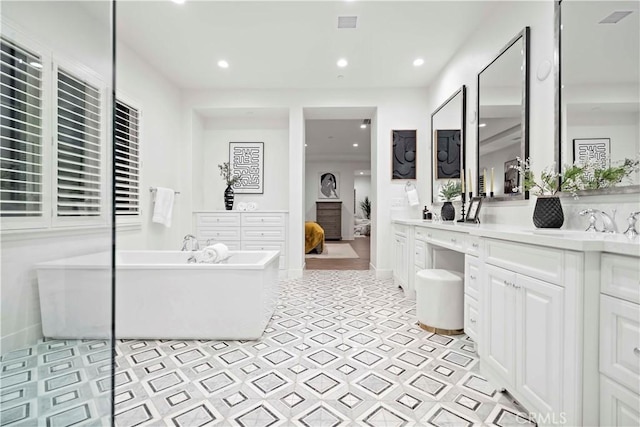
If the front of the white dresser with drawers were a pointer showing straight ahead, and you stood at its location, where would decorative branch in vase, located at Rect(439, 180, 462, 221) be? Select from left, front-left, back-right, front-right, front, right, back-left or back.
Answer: front-left

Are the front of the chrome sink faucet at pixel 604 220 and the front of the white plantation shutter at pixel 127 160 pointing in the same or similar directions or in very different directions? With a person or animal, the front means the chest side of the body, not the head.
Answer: very different directions

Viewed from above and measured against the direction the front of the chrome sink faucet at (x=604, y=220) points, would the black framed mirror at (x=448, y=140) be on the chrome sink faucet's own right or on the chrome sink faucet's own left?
on the chrome sink faucet's own right

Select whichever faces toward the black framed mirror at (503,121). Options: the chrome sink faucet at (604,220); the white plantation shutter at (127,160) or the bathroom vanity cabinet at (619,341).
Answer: the white plantation shutter

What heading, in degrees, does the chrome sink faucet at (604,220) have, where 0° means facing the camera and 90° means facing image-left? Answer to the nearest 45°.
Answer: approximately 45°

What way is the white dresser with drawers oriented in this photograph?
toward the camera

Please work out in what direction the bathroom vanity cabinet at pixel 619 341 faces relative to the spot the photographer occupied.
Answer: facing the viewer and to the left of the viewer

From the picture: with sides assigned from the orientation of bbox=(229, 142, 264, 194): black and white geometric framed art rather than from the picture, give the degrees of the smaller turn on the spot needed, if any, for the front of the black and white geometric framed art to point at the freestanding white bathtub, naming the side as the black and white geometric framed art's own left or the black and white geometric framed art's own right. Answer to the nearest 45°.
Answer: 0° — it already faces it

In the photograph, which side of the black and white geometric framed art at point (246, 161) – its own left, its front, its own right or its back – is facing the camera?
front

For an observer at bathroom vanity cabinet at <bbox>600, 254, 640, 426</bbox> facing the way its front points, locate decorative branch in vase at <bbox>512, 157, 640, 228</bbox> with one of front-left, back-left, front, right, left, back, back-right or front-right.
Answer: back-right

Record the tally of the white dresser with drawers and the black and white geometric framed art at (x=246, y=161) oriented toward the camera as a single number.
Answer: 2

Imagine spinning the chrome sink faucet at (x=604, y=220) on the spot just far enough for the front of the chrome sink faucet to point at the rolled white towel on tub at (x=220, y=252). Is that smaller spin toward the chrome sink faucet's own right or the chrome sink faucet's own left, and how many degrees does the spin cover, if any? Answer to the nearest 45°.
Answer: approximately 45° to the chrome sink faucet's own right

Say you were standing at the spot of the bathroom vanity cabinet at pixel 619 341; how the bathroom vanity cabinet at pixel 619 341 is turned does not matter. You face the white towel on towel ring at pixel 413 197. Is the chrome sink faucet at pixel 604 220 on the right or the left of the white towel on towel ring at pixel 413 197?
right
